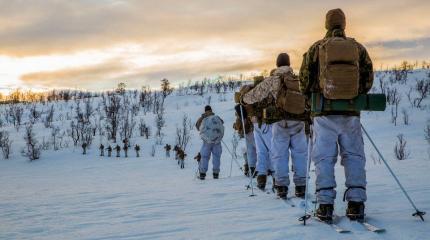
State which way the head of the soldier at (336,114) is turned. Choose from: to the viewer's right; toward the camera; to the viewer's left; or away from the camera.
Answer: away from the camera

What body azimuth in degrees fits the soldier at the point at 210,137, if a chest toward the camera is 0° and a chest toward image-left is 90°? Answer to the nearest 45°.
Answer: approximately 180°

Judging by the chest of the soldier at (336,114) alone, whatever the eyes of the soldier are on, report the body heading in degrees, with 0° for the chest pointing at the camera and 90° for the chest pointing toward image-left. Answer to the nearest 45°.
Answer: approximately 180°

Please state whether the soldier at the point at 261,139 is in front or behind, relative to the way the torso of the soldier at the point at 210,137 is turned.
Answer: behind

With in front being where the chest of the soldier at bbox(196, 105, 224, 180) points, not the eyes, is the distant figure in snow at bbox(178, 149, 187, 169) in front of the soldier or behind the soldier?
in front

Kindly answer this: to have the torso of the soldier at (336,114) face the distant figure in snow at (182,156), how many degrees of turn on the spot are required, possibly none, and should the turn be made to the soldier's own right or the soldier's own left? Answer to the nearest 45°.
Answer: approximately 45° to the soldier's own left

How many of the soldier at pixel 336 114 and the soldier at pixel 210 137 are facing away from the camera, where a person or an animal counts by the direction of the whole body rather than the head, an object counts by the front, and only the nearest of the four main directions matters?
2

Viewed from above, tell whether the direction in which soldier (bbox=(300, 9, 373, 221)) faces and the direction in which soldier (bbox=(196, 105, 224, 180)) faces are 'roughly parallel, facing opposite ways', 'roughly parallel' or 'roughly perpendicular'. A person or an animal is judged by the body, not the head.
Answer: roughly parallel

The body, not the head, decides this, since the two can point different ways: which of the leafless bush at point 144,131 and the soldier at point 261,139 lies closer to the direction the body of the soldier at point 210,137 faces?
the leafless bush

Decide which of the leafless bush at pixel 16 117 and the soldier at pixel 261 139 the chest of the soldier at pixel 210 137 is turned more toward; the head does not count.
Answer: the leafless bush

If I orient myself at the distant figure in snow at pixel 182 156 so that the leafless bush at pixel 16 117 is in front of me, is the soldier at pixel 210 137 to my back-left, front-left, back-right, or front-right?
back-left

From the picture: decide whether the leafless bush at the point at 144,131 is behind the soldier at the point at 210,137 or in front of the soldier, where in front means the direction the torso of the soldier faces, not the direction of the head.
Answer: in front

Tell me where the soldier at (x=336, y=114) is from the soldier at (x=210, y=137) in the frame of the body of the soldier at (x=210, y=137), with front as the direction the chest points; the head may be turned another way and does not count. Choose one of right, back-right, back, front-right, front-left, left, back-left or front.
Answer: back

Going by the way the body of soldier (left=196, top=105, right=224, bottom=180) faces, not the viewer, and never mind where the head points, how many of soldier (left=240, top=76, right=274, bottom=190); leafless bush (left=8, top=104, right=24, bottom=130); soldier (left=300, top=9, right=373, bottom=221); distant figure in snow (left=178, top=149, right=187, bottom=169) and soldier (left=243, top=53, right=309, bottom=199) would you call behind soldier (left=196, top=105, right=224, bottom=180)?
3
